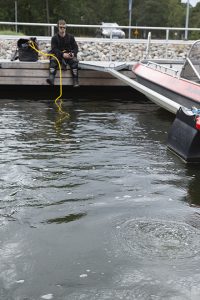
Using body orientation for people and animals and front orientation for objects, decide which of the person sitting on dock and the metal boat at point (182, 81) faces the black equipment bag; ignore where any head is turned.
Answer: the metal boat

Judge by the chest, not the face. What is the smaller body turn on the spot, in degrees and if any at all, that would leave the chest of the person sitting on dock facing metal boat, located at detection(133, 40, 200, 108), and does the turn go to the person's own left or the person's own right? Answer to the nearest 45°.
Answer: approximately 45° to the person's own left

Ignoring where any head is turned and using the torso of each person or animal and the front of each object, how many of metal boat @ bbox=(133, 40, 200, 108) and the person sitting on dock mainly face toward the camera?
1

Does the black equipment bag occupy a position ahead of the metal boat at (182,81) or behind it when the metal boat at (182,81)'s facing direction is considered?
ahead

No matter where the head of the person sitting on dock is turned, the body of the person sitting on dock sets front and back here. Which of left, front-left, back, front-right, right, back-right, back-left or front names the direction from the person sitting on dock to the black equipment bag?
back-right

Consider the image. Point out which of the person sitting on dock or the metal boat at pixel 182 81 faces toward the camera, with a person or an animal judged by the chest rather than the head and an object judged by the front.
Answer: the person sitting on dock

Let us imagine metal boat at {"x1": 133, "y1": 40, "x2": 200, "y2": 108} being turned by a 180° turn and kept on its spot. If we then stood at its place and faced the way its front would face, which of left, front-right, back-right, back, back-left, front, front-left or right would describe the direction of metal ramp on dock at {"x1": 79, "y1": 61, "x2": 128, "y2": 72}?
back

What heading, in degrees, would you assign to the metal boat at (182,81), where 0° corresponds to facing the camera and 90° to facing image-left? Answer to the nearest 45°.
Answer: approximately 135°

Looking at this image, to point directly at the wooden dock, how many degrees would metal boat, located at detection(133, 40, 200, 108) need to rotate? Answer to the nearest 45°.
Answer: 0° — it already faces it

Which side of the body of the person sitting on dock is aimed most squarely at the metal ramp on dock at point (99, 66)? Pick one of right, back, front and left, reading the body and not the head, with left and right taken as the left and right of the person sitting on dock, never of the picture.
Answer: left

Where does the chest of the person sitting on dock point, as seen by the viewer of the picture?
toward the camera

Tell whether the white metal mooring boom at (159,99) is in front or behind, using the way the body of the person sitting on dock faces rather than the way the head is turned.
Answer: in front
